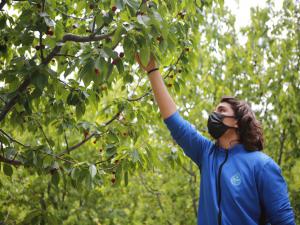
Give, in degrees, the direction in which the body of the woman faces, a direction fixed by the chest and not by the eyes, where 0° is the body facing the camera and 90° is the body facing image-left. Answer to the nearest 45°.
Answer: approximately 45°

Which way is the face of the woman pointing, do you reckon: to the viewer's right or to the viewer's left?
to the viewer's left
